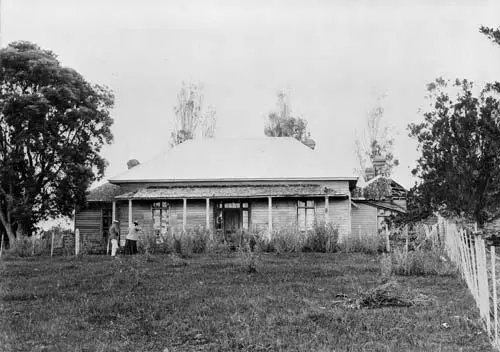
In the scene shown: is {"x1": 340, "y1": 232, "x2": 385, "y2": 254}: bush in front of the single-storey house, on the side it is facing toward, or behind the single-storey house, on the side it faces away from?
in front

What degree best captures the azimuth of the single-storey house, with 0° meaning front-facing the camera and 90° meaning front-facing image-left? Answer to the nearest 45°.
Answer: approximately 0°

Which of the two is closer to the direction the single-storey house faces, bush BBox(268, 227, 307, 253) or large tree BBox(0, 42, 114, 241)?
the bush

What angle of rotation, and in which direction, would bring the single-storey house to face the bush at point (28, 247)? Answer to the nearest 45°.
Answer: approximately 45° to its right

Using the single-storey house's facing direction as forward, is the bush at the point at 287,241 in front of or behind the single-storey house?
in front

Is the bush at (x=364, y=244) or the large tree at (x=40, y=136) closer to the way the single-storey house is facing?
the bush

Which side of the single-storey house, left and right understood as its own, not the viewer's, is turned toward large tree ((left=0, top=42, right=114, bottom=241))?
right

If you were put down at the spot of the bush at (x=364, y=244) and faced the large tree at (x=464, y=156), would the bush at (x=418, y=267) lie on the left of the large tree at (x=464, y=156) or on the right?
right

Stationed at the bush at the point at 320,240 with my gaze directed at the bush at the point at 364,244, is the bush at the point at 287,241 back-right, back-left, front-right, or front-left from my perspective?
back-right
